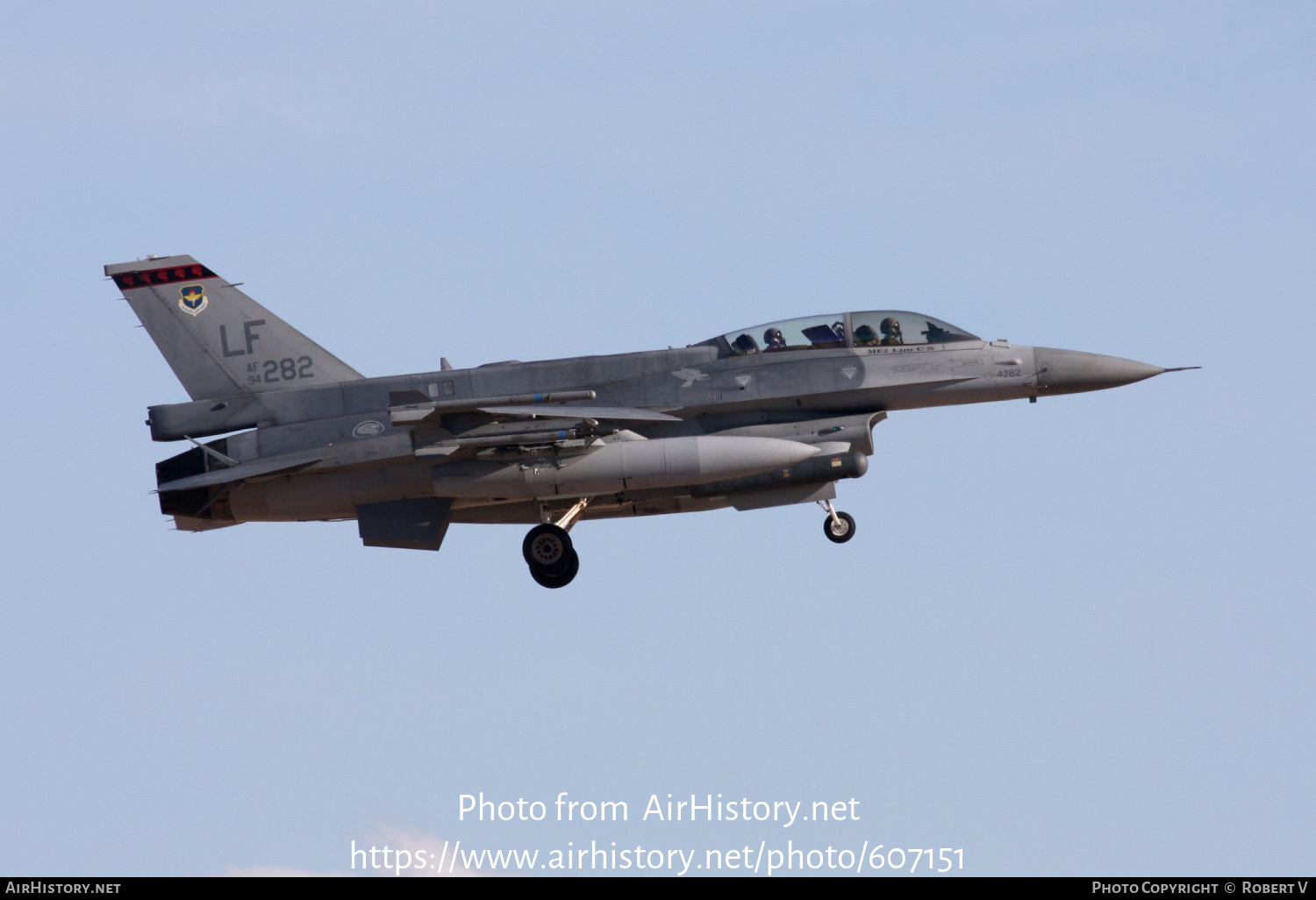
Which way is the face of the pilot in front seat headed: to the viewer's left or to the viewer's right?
to the viewer's right

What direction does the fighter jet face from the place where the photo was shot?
facing to the right of the viewer
